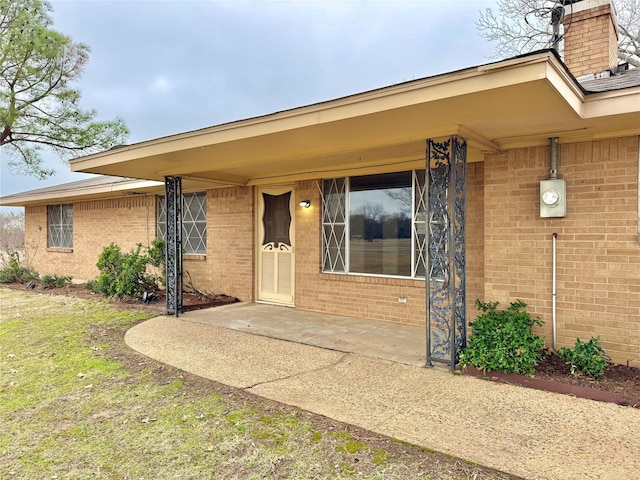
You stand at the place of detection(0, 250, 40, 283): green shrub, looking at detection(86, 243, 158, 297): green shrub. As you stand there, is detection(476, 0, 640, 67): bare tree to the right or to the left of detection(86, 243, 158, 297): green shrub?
left

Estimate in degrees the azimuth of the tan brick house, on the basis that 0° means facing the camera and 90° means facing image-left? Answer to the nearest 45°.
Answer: approximately 45°

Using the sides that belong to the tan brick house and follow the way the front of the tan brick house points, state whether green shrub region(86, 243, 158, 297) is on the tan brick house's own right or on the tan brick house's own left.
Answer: on the tan brick house's own right

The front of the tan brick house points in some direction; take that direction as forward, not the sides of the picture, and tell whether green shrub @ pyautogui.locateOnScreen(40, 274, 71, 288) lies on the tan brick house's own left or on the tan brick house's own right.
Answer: on the tan brick house's own right

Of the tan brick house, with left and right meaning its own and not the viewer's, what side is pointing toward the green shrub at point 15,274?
right

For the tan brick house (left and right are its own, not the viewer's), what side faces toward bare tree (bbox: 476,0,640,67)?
back
